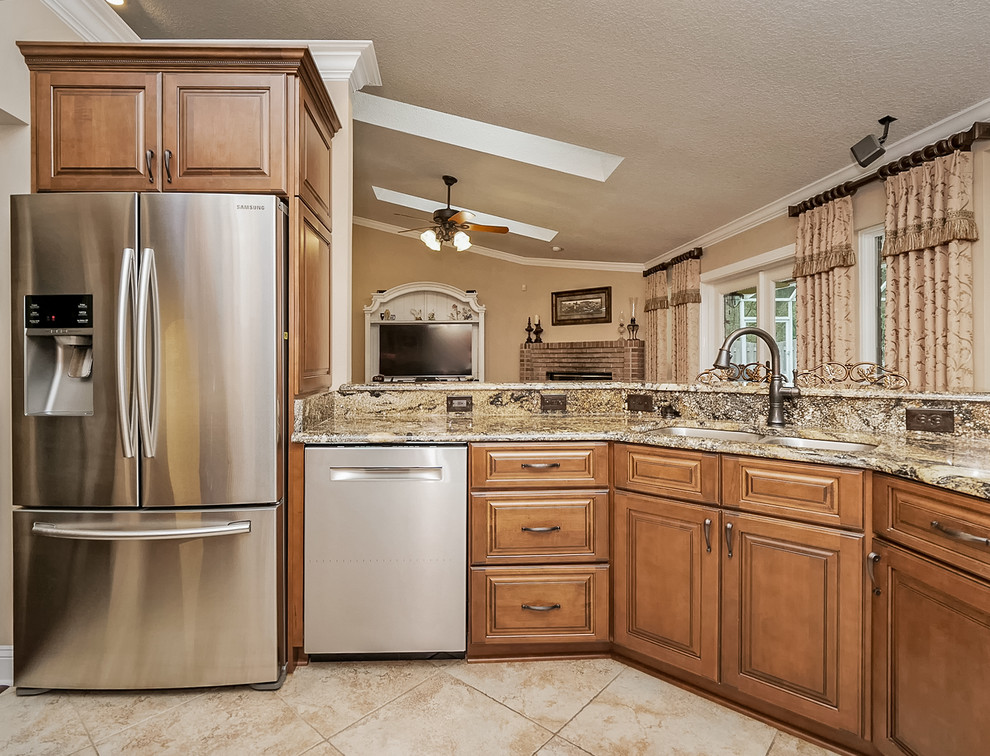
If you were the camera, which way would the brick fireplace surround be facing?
facing the viewer

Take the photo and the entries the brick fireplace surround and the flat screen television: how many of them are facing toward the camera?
2

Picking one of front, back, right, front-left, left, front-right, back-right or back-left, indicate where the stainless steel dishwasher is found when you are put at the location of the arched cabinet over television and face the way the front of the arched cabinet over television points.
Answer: front

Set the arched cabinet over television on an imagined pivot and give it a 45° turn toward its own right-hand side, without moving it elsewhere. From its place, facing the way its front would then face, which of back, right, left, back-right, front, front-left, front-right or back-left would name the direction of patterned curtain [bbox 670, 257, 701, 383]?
left

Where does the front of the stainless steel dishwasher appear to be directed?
toward the camera

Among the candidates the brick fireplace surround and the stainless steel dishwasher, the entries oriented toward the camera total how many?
2

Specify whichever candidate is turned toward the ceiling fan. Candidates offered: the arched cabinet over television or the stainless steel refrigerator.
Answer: the arched cabinet over television

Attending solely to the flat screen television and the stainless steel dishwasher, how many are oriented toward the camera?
2

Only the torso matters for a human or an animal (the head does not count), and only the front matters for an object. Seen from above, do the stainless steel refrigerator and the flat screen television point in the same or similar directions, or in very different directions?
same or similar directions

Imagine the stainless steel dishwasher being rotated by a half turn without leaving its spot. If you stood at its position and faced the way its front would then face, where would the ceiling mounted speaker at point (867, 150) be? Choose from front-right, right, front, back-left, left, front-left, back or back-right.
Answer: right

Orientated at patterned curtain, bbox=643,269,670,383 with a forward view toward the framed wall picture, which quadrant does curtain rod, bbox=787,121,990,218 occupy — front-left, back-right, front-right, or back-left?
back-left

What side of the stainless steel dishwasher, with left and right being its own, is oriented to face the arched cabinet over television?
back

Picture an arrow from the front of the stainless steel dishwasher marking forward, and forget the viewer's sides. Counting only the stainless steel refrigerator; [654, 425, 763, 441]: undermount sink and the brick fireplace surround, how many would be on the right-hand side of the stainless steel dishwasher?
1

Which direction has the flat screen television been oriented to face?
toward the camera

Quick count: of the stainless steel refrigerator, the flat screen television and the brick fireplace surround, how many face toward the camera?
3

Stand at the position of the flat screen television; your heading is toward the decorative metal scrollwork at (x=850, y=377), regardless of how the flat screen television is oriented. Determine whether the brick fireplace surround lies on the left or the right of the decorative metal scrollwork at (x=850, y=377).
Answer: left

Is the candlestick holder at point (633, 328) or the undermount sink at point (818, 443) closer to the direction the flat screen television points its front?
the undermount sink

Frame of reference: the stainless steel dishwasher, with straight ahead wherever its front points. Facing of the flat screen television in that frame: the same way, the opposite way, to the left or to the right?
the same way

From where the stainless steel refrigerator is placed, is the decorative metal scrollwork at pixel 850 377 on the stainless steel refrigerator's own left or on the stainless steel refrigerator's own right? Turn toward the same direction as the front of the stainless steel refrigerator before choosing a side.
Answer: on the stainless steel refrigerator's own left

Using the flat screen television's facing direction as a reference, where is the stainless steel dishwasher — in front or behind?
in front

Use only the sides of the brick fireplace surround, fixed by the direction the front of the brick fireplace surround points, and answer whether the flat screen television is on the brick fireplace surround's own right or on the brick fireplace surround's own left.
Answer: on the brick fireplace surround's own right
